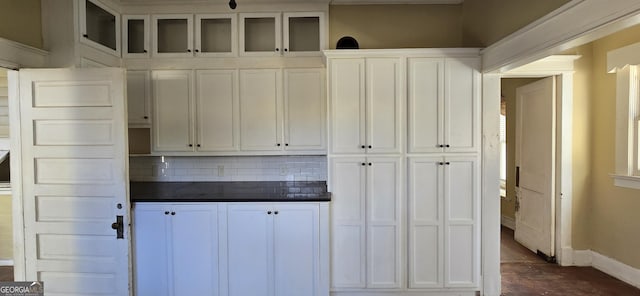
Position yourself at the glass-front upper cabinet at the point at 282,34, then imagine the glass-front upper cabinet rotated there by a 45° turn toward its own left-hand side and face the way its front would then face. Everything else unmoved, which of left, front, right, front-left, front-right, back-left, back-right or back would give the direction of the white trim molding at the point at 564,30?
front

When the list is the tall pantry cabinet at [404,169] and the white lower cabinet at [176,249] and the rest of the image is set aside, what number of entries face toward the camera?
2

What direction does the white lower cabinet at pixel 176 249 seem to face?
toward the camera

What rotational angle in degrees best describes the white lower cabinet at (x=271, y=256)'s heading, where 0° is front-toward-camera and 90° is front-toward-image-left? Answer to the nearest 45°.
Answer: approximately 0°

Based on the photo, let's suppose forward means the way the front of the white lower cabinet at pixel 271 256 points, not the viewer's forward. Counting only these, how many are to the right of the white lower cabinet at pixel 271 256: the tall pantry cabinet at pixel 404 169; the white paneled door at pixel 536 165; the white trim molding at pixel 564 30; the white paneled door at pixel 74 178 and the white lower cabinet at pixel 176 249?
2

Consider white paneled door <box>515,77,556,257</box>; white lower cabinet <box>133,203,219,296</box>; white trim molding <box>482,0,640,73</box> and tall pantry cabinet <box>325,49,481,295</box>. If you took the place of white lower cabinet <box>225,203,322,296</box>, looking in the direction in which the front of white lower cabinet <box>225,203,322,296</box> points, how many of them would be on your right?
1

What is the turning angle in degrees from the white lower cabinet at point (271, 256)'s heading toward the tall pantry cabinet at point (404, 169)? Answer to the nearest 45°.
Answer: approximately 90° to its left

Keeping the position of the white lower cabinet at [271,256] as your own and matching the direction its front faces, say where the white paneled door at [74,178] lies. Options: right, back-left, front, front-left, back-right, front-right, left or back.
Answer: right

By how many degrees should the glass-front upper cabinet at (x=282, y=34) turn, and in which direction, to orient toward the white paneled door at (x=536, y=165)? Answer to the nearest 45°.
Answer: approximately 90° to its left

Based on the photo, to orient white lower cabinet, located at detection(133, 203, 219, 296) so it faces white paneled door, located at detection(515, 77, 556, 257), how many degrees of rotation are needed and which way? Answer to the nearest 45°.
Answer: approximately 90° to its left

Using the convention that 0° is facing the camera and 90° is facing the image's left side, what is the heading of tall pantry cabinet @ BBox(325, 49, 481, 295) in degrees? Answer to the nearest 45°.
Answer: approximately 0°

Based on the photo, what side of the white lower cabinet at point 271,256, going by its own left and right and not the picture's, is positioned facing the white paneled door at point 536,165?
left

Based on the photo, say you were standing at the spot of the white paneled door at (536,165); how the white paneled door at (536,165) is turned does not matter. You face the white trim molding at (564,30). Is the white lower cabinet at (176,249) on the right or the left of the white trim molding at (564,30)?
right
